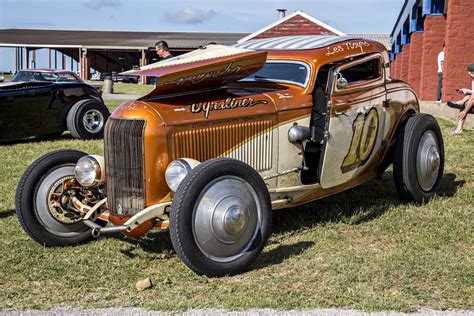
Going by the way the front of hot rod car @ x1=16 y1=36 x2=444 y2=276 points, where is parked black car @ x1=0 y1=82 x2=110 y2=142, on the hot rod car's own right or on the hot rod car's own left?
on the hot rod car's own right

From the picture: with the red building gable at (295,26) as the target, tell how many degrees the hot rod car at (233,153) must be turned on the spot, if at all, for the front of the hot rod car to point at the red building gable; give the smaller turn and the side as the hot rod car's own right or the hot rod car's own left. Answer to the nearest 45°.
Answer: approximately 135° to the hot rod car's own right

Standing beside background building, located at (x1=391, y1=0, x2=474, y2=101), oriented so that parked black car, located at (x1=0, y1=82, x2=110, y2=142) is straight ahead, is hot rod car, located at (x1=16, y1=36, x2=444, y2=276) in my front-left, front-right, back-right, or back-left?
front-left

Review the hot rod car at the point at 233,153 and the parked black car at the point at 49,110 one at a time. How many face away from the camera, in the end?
0

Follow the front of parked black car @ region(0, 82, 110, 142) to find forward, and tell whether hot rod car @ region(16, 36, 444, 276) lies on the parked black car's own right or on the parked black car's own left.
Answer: on the parked black car's own left

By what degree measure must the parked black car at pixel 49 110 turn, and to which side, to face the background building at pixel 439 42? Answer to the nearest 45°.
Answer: approximately 135° to its left

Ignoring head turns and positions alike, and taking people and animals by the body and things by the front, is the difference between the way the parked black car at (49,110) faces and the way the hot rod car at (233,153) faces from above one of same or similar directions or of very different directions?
same or similar directions

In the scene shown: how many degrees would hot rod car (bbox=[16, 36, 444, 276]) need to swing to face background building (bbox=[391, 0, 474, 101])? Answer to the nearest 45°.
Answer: approximately 180°

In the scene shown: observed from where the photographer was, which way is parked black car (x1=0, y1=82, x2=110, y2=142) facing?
facing the viewer and to the left of the viewer

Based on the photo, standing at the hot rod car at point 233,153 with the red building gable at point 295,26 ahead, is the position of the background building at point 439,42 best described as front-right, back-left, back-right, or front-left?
front-right
